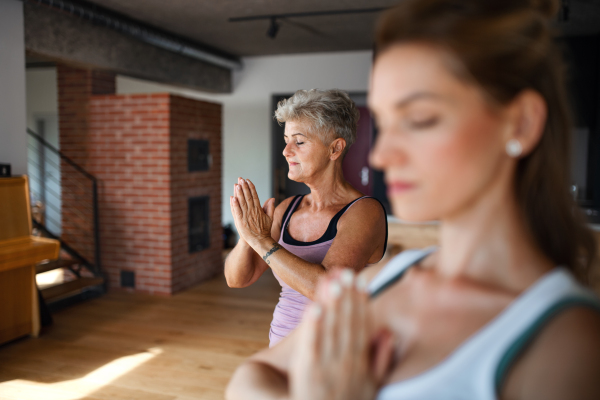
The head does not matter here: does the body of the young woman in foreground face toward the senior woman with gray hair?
no

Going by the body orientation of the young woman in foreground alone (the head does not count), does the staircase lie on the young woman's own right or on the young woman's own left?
on the young woman's own right

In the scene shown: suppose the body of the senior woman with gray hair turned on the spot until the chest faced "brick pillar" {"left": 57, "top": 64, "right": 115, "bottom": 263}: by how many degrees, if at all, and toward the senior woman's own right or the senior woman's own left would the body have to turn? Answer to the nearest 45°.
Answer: approximately 90° to the senior woman's own right

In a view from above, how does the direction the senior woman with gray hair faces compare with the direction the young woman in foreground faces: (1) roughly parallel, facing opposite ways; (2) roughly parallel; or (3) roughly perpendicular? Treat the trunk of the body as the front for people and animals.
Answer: roughly parallel

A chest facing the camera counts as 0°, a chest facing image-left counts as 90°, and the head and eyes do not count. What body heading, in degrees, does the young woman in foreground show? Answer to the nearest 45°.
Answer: approximately 45°

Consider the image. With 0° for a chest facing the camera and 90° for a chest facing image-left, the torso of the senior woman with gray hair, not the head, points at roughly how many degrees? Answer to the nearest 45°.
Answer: approximately 45°

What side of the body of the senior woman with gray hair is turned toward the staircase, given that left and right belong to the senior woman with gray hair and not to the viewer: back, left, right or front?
right

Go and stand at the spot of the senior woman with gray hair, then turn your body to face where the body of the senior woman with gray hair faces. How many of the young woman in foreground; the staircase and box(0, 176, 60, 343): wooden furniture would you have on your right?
2

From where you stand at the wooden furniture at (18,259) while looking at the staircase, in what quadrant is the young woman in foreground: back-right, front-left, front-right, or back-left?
back-right

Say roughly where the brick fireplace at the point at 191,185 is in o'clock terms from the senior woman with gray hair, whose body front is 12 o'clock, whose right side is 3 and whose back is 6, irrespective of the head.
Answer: The brick fireplace is roughly at 4 o'clock from the senior woman with gray hair.

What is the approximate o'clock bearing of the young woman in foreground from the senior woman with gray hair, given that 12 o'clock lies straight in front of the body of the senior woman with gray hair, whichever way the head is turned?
The young woman in foreground is roughly at 10 o'clock from the senior woman with gray hair.

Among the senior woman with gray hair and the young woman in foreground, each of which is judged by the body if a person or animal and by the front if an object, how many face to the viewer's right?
0

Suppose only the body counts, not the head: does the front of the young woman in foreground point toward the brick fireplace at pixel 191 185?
no

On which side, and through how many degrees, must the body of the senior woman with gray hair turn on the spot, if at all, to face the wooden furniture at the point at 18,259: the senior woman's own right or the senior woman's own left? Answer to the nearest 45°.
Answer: approximately 90° to the senior woman's own right

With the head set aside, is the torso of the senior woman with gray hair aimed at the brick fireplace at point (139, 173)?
no

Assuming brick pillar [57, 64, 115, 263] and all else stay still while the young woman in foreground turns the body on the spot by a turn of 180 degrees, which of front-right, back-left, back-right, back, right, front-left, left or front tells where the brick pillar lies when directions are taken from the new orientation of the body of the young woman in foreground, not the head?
left
